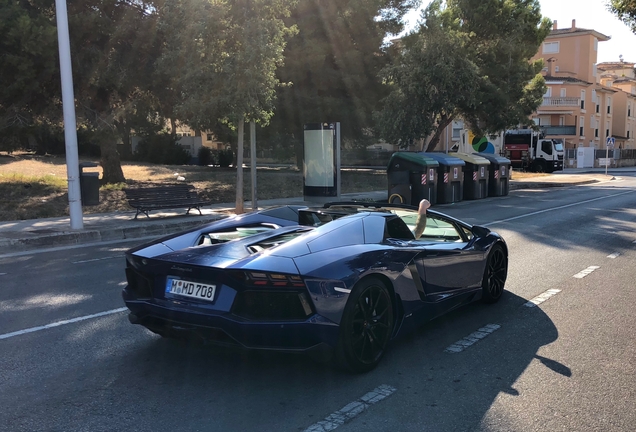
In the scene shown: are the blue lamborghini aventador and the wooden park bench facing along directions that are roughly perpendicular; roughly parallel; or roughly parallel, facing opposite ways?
roughly perpendicular

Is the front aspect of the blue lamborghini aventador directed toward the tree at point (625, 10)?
yes

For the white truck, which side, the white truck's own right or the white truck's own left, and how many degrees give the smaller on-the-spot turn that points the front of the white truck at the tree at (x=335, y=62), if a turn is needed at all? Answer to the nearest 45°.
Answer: approximately 90° to the white truck's own right

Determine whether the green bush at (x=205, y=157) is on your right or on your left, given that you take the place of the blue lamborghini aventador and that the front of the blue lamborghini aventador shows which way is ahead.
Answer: on your left

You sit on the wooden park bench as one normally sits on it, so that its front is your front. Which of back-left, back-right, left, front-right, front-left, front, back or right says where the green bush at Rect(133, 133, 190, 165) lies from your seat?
back-left

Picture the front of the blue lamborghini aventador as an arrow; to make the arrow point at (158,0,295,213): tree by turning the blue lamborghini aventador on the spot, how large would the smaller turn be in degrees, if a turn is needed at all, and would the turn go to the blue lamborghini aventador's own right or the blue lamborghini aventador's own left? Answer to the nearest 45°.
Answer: approximately 45° to the blue lamborghini aventador's own left

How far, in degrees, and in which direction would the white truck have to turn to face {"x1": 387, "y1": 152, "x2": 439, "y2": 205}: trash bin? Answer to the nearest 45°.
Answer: approximately 45° to its right

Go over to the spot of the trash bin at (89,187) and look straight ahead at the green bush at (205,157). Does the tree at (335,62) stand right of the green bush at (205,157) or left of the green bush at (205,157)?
right

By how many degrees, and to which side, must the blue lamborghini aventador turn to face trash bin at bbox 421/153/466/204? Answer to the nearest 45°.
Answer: approximately 45° to its left

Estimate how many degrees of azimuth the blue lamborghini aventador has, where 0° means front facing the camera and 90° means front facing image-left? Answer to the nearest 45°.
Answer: approximately 225°
